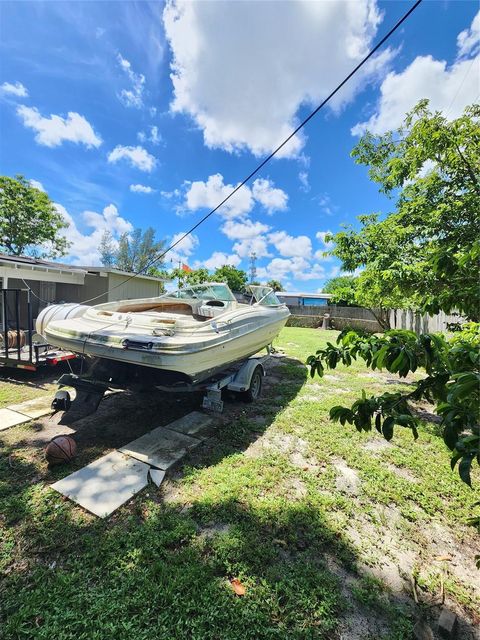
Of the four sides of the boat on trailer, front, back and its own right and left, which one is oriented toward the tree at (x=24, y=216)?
left

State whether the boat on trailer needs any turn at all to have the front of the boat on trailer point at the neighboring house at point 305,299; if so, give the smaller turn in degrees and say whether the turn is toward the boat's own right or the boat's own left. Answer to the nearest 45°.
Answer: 0° — it already faces it

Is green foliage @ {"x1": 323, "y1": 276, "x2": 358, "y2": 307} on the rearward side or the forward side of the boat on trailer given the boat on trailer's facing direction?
on the forward side

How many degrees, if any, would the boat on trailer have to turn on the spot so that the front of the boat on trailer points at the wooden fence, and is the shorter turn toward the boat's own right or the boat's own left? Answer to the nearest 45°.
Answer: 0° — it already faces it

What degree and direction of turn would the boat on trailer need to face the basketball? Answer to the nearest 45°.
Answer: approximately 180°

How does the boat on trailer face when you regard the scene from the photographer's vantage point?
facing away from the viewer and to the right of the viewer

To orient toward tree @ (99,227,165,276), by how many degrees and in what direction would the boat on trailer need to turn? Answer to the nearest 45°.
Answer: approximately 45° to its left

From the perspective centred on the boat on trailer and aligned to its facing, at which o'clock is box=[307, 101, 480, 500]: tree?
The tree is roughly at 2 o'clock from the boat on trailer.
